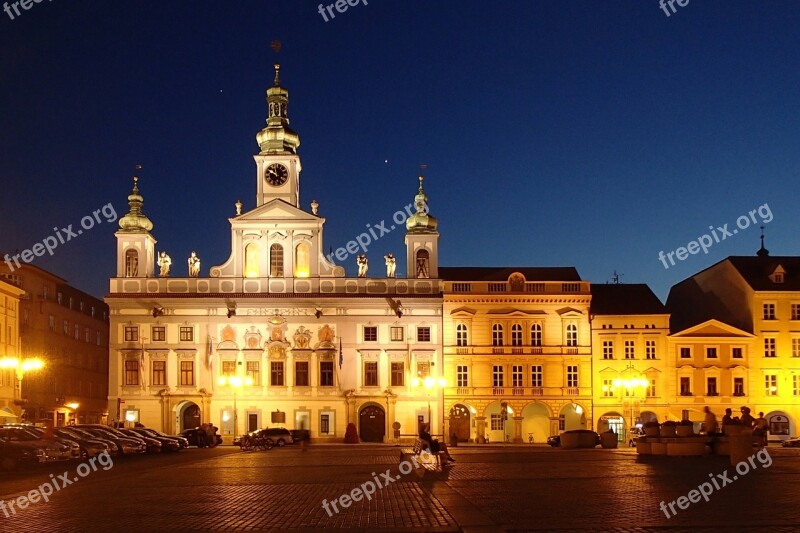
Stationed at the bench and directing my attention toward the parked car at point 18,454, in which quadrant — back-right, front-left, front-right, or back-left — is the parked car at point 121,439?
front-right

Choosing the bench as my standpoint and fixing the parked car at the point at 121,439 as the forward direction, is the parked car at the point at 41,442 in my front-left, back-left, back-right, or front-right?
front-left

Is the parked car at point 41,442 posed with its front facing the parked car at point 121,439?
no
